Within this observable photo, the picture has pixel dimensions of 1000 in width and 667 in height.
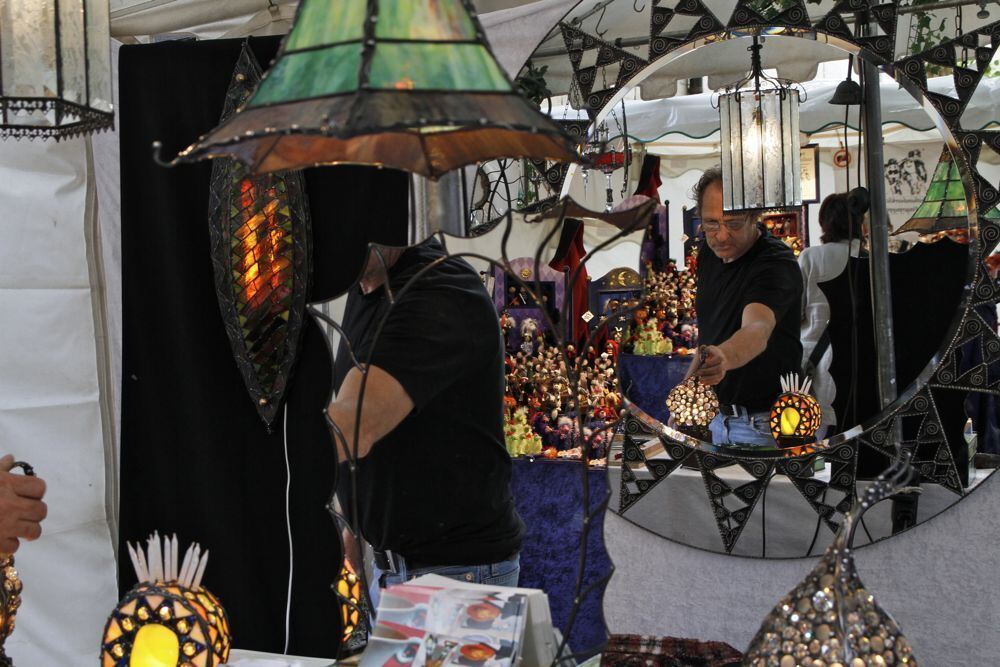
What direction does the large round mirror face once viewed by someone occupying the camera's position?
facing the viewer

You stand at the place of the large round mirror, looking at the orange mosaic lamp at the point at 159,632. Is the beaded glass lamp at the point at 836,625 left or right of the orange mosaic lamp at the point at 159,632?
left

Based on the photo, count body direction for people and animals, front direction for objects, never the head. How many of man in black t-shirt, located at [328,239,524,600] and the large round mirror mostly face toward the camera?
1

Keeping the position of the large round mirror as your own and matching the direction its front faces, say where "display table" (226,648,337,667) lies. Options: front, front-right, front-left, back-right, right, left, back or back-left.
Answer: front-right

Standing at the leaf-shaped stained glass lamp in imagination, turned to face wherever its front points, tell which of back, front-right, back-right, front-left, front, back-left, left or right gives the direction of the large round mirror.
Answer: front-left

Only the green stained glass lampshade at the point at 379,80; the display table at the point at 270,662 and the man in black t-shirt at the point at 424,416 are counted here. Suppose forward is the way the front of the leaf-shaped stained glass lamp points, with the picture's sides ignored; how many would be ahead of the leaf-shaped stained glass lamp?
3

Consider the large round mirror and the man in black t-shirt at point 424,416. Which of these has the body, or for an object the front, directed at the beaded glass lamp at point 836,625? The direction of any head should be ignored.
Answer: the large round mirror

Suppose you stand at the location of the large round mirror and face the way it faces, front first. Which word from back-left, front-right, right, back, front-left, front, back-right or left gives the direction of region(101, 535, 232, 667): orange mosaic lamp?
front-right

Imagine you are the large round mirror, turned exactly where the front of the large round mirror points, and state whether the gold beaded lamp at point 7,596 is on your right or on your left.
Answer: on your right

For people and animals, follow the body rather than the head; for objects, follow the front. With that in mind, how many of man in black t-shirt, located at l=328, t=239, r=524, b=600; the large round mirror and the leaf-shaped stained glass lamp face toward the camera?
2

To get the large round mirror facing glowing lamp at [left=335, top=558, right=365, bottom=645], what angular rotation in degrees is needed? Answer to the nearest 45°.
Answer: approximately 45° to its right
